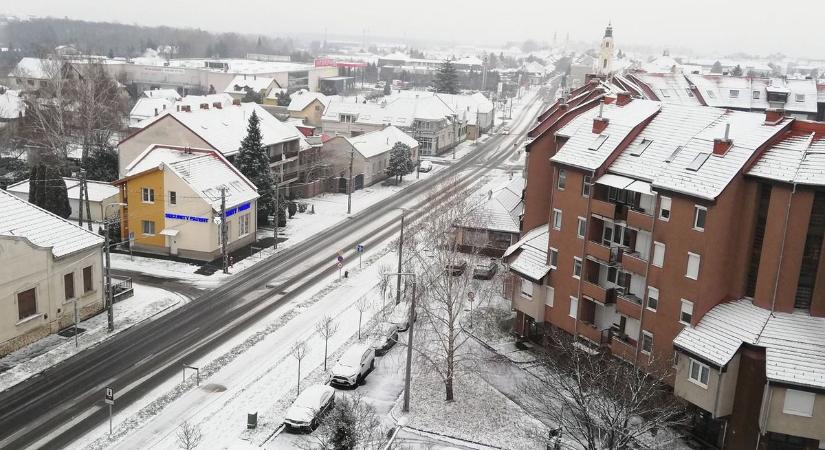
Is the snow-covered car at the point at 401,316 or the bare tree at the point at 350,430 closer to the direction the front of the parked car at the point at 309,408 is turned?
the bare tree

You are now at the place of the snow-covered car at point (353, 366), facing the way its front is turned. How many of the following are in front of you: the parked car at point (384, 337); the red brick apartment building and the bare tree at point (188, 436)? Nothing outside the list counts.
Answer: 1

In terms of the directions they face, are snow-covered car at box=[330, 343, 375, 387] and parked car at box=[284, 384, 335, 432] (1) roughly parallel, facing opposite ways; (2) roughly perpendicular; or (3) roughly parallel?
roughly parallel

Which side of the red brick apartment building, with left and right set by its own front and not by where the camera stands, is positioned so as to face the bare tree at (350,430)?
front

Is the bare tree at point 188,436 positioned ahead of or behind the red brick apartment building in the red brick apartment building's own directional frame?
ahead

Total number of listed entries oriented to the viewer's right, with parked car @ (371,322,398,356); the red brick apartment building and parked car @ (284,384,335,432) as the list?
0

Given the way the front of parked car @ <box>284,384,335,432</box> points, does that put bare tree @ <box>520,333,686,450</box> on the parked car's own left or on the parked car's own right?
on the parked car's own left

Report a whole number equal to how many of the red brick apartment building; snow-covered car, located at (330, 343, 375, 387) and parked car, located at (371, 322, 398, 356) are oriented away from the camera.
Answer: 0

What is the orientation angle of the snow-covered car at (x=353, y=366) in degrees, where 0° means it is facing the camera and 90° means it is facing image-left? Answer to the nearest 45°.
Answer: approximately 45°

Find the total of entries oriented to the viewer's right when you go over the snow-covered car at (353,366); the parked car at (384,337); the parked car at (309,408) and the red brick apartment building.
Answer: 0

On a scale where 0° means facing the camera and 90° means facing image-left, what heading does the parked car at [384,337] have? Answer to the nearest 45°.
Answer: approximately 45°

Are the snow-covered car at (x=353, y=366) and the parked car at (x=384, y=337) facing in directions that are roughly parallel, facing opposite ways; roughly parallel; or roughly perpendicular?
roughly parallel
